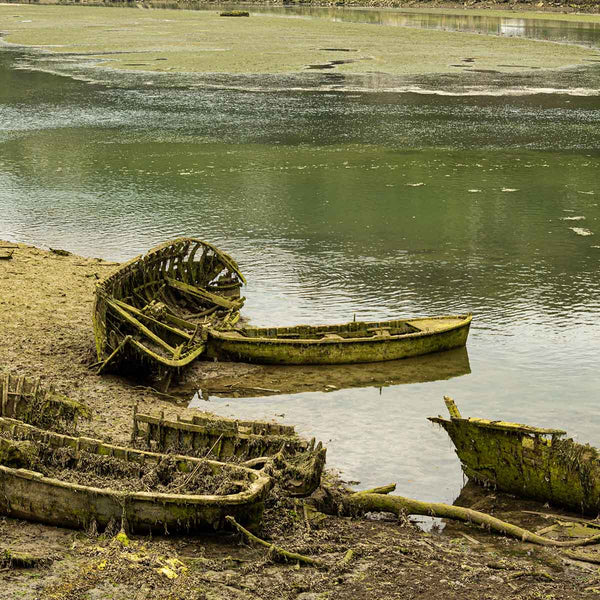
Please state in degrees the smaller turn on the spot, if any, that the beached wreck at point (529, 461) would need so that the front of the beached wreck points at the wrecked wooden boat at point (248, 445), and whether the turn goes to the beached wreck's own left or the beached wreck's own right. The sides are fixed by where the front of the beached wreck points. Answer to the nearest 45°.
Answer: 0° — it already faces it

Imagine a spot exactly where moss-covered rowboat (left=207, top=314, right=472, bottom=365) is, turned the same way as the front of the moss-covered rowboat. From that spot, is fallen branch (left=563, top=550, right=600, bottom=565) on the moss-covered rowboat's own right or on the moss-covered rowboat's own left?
on the moss-covered rowboat's own right

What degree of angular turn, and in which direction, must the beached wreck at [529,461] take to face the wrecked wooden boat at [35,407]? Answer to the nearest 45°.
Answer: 0° — it already faces it

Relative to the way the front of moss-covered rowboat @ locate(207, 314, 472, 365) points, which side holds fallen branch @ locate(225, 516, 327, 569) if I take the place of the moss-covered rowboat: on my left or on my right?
on my right

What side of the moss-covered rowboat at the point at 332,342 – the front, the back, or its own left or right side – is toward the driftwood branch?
right

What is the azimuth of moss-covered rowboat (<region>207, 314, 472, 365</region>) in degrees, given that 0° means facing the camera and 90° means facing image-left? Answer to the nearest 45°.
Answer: approximately 270°

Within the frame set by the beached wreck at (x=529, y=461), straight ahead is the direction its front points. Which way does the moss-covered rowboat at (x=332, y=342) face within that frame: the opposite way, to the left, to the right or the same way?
the opposite way

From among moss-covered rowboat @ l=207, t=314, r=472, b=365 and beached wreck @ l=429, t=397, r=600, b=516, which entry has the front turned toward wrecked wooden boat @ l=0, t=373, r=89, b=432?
beached wreck @ l=429, t=397, r=600, b=516

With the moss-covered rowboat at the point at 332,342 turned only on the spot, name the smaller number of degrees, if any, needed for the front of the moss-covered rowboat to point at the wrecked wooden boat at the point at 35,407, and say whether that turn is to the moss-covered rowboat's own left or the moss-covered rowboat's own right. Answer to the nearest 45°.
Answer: approximately 135° to the moss-covered rowboat's own right

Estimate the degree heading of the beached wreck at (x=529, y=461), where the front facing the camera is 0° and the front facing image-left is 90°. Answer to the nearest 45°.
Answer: approximately 90°

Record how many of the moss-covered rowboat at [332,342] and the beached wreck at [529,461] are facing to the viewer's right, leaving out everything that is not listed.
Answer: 1
